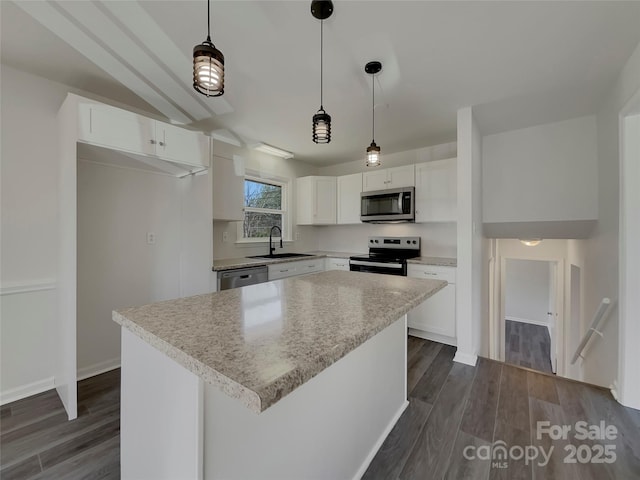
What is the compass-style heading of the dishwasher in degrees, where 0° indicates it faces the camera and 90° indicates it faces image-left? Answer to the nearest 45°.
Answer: approximately 315°

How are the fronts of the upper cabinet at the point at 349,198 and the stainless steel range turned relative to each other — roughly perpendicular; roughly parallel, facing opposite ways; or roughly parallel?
roughly parallel

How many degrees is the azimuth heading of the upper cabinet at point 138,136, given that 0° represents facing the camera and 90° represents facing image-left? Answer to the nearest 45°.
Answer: approximately 315°

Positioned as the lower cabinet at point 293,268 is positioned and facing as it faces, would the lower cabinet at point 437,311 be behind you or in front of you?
in front

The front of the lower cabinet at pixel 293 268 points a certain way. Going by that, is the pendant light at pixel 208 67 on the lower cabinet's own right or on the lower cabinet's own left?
on the lower cabinet's own right

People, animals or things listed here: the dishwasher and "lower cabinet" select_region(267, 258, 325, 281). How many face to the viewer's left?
0

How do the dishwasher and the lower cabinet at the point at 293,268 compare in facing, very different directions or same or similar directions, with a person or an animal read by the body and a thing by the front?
same or similar directions

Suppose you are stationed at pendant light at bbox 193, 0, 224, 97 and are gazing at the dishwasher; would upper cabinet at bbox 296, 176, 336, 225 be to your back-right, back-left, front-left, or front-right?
front-right

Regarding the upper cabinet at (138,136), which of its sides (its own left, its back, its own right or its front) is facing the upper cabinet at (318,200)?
left

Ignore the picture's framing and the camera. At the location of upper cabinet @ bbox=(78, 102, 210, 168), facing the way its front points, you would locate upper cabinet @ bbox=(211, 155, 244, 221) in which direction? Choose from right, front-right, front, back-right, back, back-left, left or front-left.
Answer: left

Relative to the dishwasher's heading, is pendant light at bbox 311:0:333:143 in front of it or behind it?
in front

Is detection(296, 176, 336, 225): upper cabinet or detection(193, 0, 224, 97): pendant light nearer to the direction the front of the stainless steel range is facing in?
the pendant light

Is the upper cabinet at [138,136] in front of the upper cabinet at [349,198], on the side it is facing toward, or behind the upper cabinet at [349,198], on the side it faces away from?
in front

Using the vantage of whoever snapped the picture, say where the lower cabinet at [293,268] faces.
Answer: facing the viewer and to the right of the viewer
